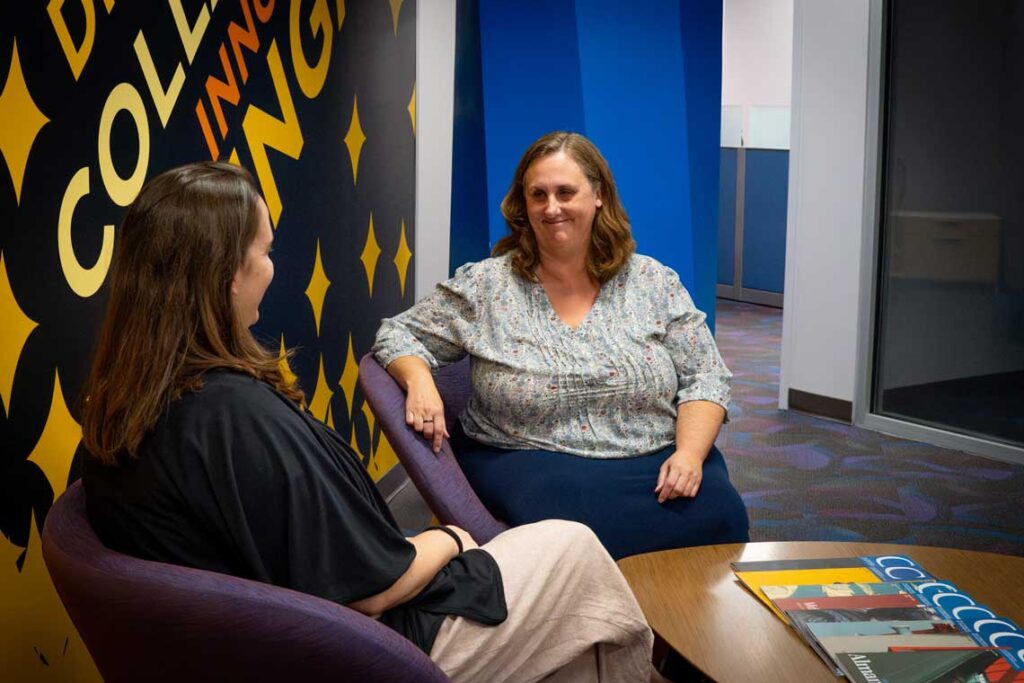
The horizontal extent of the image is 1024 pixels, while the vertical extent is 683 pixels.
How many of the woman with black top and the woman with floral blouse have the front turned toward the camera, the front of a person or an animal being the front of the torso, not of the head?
1

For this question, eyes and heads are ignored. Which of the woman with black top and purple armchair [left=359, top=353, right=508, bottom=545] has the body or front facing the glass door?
the woman with black top

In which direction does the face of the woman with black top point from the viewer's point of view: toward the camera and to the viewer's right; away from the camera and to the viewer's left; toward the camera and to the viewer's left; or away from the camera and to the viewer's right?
away from the camera and to the viewer's right

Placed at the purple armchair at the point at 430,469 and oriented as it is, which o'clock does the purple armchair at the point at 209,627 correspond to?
the purple armchair at the point at 209,627 is roughly at 2 o'clock from the purple armchair at the point at 430,469.

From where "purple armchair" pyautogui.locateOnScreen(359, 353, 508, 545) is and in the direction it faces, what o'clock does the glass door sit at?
The glass door is roughly at 9 o'clock from the purple armchair.
